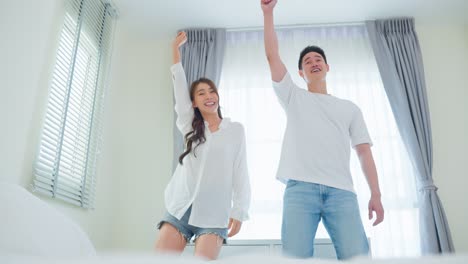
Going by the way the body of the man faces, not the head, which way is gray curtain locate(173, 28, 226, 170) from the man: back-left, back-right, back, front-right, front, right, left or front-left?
back-right

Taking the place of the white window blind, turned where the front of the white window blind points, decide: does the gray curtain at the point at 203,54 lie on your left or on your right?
on your left

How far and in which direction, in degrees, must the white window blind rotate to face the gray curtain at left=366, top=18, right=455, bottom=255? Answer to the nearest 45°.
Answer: approximately 45° to its left

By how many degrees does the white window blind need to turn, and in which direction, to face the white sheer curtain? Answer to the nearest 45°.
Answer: approximately 45° to its left

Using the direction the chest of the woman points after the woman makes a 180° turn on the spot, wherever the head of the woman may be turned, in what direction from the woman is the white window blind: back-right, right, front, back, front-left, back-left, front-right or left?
front-left

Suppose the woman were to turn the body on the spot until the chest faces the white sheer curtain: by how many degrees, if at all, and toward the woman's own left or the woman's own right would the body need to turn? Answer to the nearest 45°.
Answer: approximately 135° to the woman's own left

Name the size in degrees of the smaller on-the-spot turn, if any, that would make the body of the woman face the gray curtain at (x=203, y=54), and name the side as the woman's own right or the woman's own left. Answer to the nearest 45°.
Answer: approximately 180°

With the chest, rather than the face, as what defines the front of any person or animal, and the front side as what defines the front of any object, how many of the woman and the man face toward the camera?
2

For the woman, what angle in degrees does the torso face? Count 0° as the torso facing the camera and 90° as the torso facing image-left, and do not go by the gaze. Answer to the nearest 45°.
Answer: approximately 0°

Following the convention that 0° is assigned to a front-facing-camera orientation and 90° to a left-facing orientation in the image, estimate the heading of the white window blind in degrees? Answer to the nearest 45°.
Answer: approximately 315°
